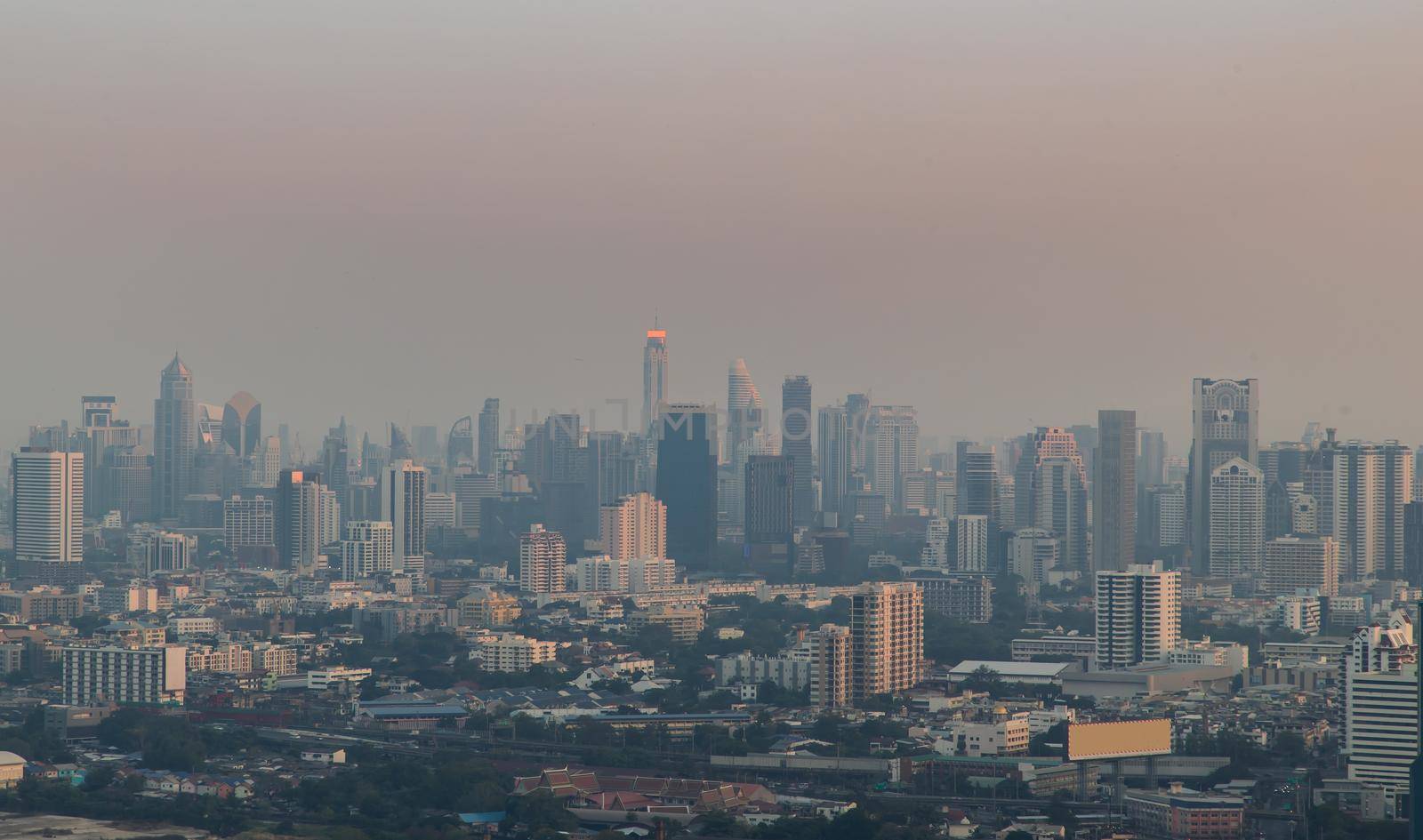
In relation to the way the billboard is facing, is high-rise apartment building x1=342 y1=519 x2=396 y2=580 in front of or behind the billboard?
behind

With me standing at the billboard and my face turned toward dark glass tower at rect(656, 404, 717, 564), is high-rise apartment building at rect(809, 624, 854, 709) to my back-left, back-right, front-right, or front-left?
front-left

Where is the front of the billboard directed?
toward the camera

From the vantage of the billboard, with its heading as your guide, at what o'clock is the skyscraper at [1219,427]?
The skyscraper is roughly at 6 o'clock from the billboard.

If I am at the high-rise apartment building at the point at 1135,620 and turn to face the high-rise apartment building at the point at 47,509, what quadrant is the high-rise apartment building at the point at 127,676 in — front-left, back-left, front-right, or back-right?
front-left

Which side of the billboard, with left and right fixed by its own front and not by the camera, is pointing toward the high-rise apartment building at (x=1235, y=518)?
back

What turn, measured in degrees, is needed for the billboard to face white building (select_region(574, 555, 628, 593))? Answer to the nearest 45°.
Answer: approximately 135° to its right

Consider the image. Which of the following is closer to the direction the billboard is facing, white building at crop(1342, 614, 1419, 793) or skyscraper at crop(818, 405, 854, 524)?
the white building

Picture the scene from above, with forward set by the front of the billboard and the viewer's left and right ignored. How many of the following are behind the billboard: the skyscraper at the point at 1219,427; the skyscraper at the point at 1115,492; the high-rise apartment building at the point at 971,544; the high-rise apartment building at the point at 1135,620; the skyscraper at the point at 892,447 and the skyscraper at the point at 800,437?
6

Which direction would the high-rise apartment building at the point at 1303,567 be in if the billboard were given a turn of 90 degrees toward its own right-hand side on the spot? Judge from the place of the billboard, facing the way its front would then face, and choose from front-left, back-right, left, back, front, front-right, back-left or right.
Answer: right

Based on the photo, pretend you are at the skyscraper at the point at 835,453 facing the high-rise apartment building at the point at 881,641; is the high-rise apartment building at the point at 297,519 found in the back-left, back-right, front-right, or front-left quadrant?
front-right

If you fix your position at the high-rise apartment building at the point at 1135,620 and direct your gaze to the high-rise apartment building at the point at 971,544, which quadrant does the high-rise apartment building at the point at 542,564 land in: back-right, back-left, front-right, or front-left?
front-left

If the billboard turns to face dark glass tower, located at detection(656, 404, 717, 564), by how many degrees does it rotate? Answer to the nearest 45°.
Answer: approximately 180°

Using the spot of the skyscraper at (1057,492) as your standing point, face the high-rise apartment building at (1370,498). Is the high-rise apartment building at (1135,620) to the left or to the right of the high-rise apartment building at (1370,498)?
right

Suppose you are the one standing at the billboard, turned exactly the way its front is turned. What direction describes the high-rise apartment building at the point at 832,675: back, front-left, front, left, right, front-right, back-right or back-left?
back-right

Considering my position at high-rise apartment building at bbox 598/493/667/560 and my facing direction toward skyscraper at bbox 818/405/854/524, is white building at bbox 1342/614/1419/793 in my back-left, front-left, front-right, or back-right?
back-right
